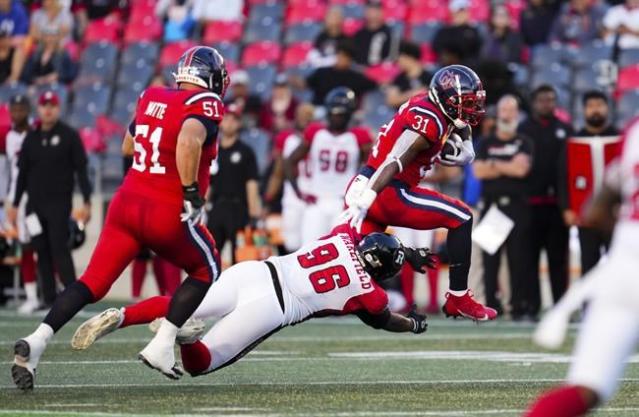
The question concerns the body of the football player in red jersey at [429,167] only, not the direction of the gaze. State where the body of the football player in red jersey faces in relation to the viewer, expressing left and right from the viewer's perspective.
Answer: facing to the right of the viewer

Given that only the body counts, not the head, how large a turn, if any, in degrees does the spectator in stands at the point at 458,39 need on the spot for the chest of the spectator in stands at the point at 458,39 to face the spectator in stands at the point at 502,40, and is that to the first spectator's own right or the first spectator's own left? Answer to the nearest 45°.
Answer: approximately 135° to the first spectator's own left

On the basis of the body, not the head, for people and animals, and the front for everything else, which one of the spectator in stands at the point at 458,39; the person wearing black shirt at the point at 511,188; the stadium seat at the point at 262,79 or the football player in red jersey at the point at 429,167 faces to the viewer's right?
the football player in red jersey

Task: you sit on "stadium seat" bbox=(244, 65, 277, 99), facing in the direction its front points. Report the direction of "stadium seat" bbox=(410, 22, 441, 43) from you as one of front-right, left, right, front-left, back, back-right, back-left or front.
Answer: left

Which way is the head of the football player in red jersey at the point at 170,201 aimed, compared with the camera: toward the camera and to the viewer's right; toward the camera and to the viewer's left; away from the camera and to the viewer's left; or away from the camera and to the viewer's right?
away from the camera and to the viewer's right

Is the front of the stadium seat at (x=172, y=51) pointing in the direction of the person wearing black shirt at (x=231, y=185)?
yes
